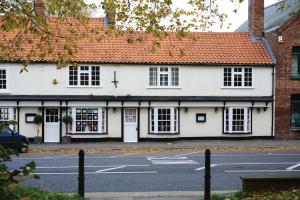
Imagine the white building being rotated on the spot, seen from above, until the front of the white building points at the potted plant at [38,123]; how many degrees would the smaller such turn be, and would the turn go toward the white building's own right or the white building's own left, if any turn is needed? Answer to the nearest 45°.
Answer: approximately 90° to the white building's own right

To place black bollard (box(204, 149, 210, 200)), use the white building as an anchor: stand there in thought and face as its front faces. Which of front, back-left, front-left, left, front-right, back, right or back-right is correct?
front

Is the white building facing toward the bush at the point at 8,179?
yes

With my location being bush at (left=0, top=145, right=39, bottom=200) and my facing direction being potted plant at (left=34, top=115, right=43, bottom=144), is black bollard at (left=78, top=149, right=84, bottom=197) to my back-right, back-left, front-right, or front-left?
front-right

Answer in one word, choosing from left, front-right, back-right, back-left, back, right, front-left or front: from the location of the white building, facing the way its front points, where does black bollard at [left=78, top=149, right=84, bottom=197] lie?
front

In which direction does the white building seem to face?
toward the camera

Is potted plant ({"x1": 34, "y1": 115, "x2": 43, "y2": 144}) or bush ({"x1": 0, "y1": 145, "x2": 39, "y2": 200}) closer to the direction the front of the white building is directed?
the bush

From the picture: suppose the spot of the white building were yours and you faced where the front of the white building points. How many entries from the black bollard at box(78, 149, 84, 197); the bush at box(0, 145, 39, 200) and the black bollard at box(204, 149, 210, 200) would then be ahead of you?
3
